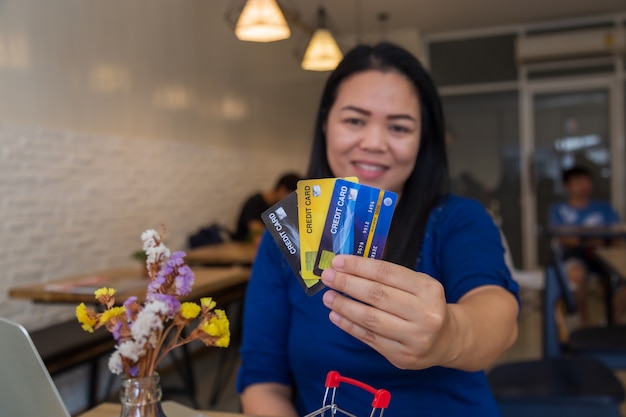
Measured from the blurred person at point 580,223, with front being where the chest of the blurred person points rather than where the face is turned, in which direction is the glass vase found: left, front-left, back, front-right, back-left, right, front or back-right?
front

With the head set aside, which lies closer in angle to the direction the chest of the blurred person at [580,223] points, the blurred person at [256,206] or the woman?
the woman

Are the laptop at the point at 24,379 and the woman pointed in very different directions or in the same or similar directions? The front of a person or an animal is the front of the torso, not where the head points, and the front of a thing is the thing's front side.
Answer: very different directions

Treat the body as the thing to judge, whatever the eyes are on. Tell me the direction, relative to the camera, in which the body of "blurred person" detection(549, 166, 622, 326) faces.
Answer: toward the camera

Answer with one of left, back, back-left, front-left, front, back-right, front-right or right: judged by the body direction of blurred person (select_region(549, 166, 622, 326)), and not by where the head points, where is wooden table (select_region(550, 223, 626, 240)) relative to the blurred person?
front

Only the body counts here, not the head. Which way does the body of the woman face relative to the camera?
toward the camera
